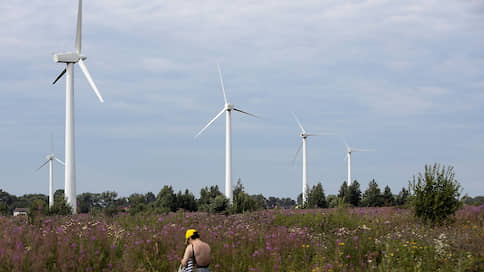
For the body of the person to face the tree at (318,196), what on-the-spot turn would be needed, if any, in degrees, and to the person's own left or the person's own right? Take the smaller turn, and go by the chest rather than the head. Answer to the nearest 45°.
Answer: approximately 45° to the person's own right

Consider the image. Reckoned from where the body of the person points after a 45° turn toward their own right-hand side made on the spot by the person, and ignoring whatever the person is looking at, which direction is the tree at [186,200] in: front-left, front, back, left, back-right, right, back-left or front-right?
front

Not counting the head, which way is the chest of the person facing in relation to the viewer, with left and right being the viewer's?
facing away from the viewer and to the left of the viewer

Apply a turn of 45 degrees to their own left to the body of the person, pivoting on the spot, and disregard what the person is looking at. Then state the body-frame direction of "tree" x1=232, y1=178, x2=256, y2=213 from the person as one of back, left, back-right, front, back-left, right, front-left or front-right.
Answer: right

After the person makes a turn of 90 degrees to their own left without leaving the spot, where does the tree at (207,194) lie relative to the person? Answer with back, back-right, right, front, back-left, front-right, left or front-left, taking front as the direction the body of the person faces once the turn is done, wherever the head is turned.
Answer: back-right

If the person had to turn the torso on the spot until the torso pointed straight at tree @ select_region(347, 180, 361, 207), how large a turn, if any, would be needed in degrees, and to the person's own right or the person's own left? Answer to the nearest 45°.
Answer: approximately 45° to the person's own right

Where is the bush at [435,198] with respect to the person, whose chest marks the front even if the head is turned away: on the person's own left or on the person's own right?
on the person's own right
